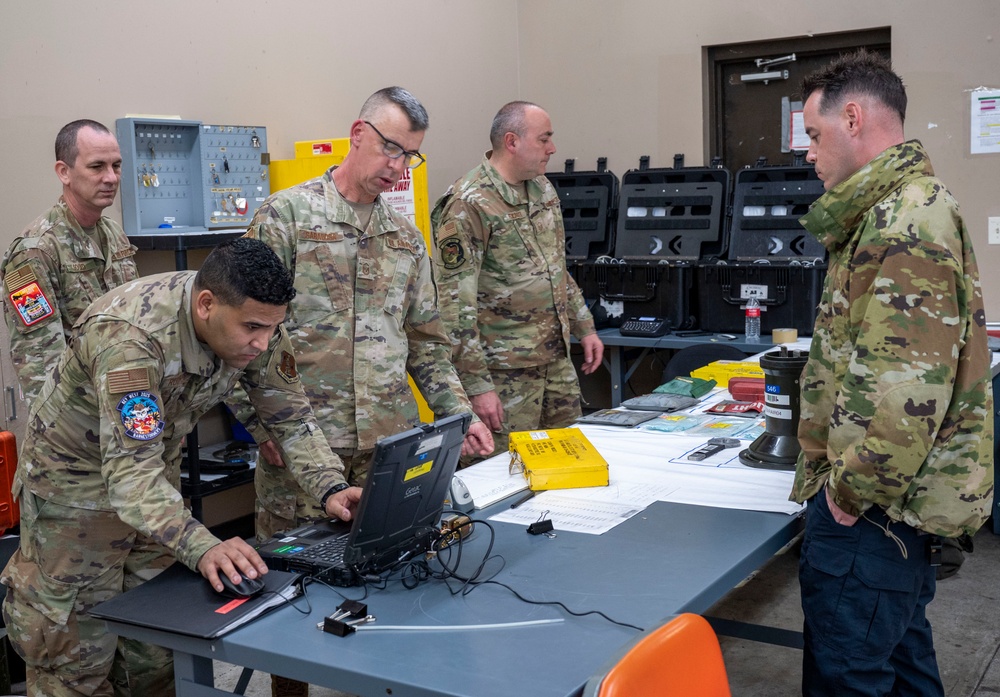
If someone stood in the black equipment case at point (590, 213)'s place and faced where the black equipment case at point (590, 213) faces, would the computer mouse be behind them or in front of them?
in front

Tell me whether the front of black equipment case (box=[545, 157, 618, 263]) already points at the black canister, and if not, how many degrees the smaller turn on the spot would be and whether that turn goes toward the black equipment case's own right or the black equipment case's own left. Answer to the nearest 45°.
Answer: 0° — it already faces it

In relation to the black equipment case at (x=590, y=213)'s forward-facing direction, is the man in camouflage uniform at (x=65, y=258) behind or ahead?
ahead

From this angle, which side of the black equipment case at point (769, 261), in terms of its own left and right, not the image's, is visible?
front

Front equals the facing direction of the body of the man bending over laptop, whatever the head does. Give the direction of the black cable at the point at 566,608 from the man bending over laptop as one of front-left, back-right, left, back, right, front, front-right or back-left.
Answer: front

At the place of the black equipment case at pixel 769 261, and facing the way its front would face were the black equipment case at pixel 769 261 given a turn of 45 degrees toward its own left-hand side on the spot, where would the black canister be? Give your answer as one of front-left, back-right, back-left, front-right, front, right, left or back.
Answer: front-right

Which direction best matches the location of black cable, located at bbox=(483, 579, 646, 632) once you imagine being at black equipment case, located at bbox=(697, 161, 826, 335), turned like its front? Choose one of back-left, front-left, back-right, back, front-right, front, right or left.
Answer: front

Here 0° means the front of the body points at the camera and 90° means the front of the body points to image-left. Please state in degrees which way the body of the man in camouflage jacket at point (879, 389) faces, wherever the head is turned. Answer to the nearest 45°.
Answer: approximately 90°

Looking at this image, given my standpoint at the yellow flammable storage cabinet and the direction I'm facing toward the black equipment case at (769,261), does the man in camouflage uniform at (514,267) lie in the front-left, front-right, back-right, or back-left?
front-right

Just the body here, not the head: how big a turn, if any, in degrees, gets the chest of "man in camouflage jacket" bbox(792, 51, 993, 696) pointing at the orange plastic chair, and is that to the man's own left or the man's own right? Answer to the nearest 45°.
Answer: approximately 90° to the man's own left

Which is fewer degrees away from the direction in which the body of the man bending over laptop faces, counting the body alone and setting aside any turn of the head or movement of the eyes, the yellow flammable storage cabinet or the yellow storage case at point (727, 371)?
the yellow storage case

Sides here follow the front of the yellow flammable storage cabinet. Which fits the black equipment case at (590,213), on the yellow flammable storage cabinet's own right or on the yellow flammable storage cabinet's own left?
on the yellow flammable storage cabinet's own left

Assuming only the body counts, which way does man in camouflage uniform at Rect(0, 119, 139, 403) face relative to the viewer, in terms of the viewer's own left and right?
facing the viewer and to the right of the viewer

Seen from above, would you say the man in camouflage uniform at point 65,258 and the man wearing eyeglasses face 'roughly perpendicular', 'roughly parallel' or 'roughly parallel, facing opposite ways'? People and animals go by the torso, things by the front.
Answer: roughly parallel

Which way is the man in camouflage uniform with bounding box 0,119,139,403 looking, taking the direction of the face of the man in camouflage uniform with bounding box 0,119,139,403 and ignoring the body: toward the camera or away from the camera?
toward the camera

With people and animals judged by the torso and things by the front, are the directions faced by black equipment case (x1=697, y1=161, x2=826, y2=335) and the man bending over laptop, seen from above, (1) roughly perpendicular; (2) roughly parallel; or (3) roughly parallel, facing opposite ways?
roughly perpendicular

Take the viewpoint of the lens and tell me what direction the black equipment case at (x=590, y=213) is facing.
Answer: facing the viewer
